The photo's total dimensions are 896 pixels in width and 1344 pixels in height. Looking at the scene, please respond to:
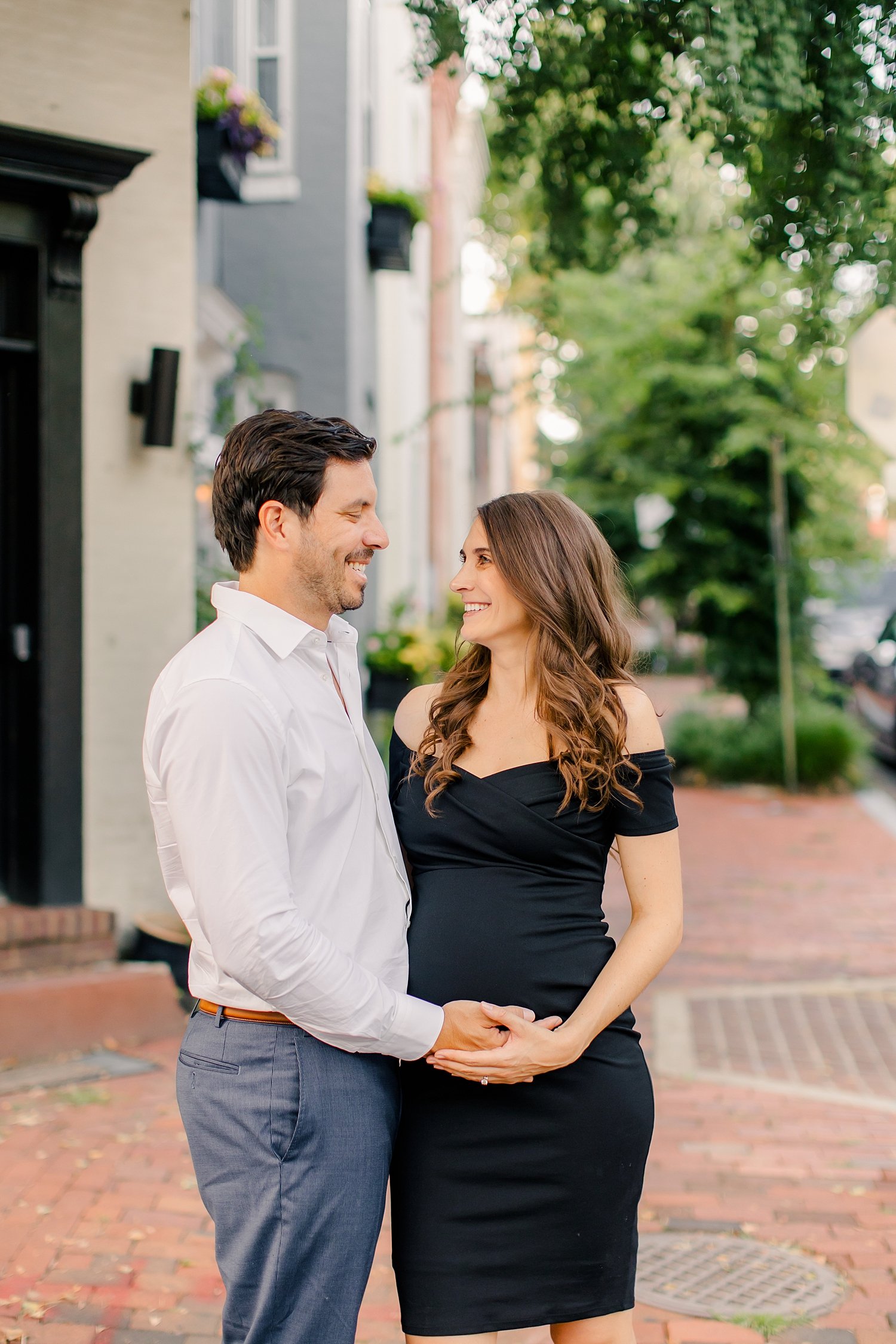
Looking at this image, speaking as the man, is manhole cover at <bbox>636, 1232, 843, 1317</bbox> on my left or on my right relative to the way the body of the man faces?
on my left

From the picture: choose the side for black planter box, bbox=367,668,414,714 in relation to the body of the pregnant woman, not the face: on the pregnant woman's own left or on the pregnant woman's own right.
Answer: on the pregnant woman's own right

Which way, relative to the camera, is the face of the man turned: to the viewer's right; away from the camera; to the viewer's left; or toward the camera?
to the viewer's right

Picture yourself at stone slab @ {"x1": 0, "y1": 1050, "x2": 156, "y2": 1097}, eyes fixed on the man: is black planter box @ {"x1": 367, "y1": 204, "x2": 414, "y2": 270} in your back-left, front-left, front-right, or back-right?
back-left

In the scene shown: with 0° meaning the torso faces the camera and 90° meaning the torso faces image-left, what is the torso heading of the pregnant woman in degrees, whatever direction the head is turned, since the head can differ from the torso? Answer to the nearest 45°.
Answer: approximately 45°

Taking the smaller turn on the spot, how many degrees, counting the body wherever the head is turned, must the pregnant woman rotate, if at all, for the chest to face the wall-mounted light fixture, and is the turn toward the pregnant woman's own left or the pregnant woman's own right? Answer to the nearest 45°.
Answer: approximately 90° to the pregnant woman's own right

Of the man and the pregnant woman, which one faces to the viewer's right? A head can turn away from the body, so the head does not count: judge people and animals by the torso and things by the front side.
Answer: the man

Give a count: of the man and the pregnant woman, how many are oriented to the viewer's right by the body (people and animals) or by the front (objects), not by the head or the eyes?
1

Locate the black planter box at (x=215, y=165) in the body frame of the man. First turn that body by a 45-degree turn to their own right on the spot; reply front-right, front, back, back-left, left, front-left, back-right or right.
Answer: back-left

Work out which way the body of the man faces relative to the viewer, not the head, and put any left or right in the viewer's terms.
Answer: facing to the right of the viewer

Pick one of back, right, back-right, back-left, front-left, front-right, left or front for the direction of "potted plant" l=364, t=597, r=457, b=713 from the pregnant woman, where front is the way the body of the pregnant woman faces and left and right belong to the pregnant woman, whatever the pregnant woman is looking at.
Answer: back-right
